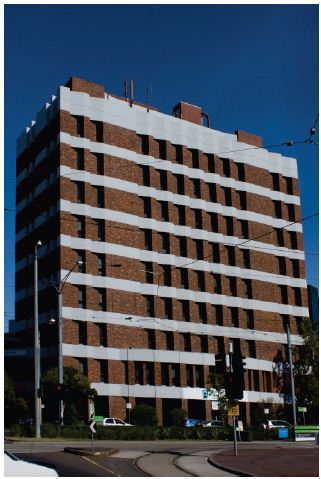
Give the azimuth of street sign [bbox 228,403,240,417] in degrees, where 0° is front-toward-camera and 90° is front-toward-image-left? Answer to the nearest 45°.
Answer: approximately 0°
